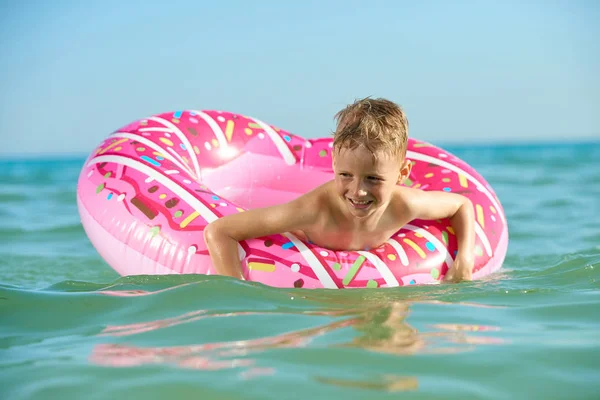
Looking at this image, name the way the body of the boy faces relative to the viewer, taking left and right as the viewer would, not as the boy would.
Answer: facing the viewer
